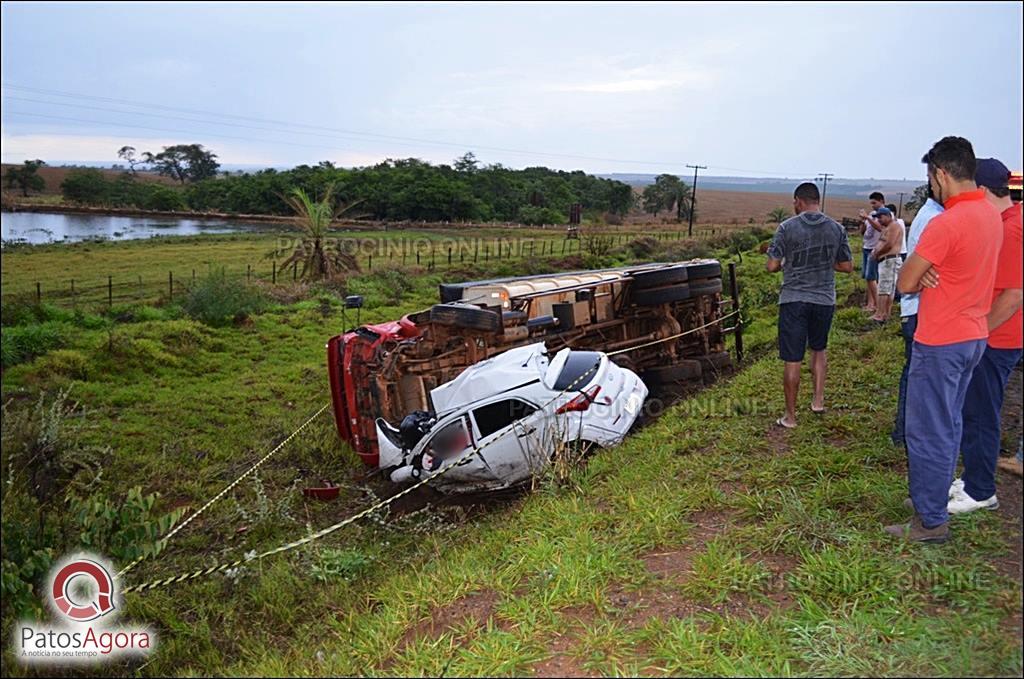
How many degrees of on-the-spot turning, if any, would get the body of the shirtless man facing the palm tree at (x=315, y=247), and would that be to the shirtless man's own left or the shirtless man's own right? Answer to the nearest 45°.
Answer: approximately 45° to the shirtless man's own right

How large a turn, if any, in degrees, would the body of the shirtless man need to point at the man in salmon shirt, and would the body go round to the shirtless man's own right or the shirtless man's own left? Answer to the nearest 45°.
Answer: approximately 90° to the shirtless man's own left

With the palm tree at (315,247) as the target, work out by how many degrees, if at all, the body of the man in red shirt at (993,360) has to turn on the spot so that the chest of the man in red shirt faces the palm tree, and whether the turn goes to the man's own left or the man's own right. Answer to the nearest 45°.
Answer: approximately 45° to the man's own right

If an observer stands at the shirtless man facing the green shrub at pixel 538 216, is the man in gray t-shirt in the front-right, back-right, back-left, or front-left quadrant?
back-left

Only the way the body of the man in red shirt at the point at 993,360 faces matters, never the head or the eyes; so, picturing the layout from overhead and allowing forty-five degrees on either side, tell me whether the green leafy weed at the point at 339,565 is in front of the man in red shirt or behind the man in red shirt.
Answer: in front

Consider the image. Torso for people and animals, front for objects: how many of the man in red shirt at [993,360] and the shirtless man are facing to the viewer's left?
2

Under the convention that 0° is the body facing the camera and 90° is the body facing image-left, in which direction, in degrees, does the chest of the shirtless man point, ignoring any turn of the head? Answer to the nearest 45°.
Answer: approximately 90°

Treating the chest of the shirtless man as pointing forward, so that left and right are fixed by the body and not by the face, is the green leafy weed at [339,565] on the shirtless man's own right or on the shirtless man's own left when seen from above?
on the shirtless man's own left

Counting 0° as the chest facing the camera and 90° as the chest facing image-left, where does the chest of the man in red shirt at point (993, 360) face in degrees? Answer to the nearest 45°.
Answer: approximately 90°

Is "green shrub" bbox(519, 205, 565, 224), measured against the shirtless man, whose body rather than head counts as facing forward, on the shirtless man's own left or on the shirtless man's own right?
on the shirtless man's own right

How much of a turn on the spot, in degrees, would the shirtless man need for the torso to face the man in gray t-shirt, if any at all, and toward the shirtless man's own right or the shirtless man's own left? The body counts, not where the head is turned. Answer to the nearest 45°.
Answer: approximately 90° to the shirtless man's own left
